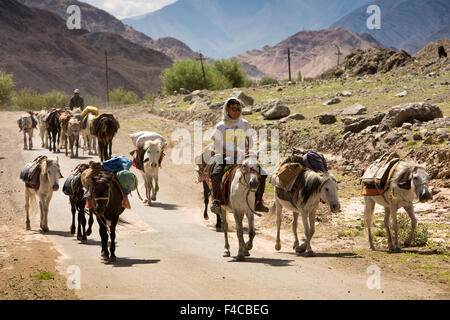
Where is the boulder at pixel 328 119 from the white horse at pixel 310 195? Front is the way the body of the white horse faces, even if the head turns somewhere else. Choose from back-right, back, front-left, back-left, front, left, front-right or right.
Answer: back-left

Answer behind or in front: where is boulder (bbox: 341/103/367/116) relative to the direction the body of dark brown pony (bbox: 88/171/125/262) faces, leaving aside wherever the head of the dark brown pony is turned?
behind

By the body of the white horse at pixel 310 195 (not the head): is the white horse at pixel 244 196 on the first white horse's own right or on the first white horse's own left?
on the first white horse's own right

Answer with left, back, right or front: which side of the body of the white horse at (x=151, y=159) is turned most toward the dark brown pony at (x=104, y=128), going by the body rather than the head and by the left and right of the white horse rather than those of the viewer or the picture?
back

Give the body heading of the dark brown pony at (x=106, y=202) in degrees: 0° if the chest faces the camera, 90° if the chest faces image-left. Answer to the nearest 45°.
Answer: approximately 0°

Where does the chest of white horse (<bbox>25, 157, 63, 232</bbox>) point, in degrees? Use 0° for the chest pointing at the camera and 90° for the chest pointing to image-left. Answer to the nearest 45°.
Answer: approximately 315°

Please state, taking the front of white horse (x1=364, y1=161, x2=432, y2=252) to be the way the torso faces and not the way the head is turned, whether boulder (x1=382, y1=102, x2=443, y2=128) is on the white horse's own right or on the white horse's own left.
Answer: on the white horse's own left

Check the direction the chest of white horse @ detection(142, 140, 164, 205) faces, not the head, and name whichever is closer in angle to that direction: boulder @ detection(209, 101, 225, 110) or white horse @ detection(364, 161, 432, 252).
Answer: the white horse

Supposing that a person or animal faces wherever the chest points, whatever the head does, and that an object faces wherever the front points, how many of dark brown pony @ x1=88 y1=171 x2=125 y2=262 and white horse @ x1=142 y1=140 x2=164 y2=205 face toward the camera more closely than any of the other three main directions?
2

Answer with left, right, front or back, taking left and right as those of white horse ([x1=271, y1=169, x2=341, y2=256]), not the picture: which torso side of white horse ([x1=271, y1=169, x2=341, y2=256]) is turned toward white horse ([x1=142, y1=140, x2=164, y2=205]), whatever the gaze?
back

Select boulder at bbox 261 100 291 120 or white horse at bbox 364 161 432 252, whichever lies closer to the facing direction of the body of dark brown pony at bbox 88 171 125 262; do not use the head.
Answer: the white horse
